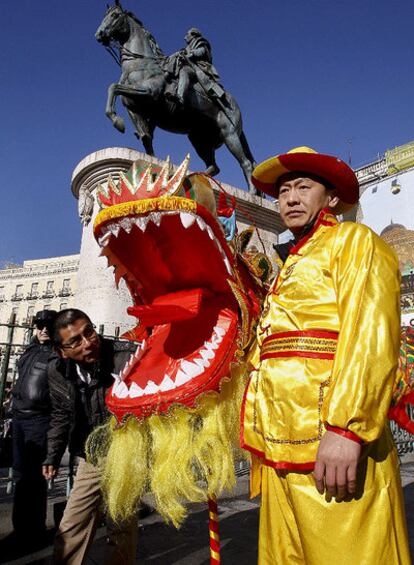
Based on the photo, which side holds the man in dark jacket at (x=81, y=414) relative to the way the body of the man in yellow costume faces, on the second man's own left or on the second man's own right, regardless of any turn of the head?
on the second man's own right

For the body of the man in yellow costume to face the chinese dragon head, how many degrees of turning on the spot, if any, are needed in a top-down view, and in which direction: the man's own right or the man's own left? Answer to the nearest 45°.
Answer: approximately 90° to the man's own right

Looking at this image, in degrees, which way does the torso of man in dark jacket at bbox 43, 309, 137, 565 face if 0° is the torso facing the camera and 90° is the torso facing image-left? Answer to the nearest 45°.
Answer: approximately 315°

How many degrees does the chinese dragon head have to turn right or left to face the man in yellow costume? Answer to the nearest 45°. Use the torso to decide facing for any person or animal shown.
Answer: approximately 90° to its left

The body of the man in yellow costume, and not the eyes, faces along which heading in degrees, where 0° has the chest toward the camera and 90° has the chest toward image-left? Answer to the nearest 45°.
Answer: approximately 45°

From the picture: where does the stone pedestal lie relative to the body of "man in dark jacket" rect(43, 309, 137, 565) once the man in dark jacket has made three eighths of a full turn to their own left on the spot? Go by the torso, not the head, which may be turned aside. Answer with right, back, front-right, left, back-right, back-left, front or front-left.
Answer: front

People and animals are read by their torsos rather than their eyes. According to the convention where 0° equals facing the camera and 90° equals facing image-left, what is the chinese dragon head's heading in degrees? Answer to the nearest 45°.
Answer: approximately 45°
